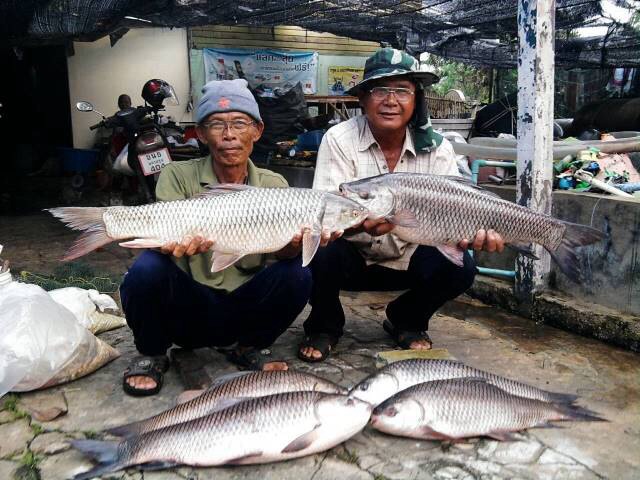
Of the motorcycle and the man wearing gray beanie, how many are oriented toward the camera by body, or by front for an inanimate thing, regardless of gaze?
1

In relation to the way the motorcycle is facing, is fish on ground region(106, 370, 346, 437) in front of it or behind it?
behind

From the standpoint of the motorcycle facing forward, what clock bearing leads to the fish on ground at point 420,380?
The fish on ground is roughly at 7 o'clock from the motorcycle.

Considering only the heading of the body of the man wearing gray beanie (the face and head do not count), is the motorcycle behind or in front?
behind

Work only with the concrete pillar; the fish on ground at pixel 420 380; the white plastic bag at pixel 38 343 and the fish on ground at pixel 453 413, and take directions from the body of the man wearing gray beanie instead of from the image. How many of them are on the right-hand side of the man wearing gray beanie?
1

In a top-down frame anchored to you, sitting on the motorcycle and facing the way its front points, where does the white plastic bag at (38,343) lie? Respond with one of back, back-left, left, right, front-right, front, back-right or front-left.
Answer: back-left

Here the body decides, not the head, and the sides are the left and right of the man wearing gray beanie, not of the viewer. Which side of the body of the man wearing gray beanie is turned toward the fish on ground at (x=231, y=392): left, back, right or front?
front

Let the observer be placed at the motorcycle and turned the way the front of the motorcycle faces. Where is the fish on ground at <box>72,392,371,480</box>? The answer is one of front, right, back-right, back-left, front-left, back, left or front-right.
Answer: back-left

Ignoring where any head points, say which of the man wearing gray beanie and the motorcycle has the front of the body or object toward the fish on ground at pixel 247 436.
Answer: the man wearing gray beanie

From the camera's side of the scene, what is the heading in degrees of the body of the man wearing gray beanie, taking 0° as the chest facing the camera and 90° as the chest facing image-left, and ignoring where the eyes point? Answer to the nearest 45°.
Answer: approximately 0°

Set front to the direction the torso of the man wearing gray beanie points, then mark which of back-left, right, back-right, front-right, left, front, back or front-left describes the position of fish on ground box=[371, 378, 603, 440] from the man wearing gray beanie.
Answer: front-left

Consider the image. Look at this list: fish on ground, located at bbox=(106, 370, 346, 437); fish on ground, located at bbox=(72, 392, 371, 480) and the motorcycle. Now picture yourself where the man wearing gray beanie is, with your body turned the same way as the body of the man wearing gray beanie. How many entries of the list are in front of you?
2

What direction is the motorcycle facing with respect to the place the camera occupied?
facing away from the viewer and to the left of the viewer
